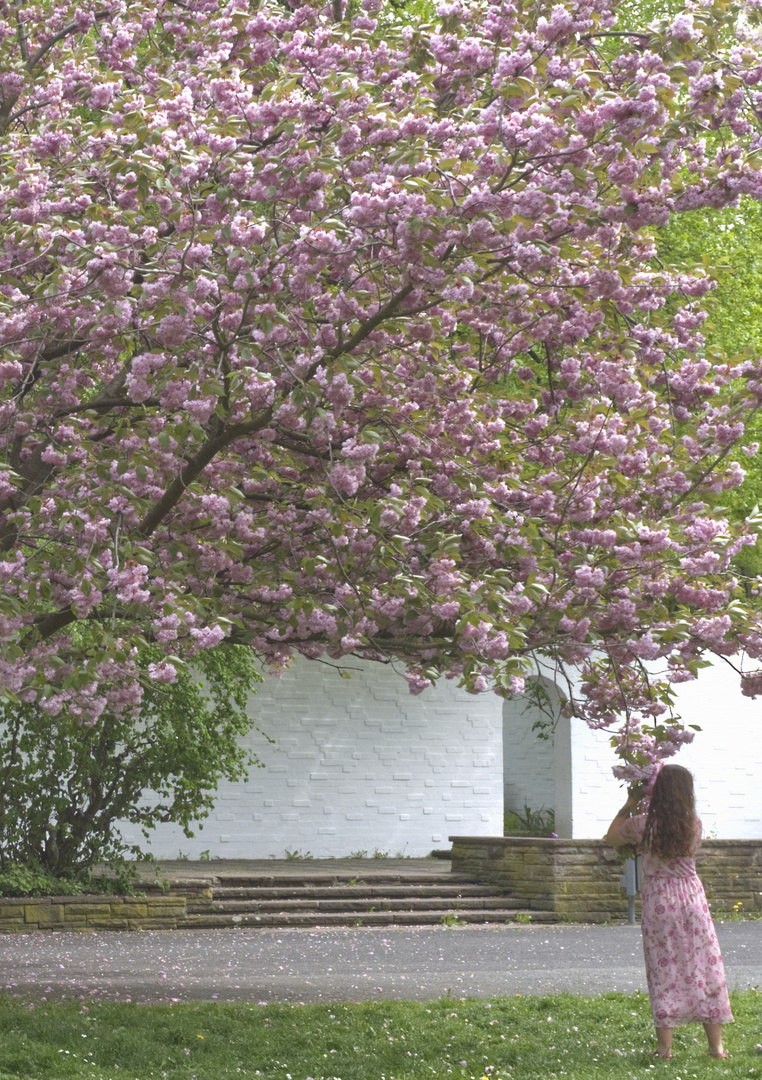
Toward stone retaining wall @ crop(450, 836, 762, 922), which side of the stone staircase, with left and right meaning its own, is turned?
left

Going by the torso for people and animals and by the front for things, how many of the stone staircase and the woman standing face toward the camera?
1

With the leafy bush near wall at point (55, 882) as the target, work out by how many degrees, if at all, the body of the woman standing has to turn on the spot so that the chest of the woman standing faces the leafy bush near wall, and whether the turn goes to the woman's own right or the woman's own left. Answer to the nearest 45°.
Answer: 0° — they already face it

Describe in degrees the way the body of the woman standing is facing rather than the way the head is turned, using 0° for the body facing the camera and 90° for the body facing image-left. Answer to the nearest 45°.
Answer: approximately 135°

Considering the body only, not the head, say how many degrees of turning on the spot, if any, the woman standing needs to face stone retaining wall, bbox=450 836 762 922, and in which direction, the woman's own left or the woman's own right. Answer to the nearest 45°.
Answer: approximately 45° to the woman's own right

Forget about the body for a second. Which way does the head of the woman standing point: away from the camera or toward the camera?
away from the camera

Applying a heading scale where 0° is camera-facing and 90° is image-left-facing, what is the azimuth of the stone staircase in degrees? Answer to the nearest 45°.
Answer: approximately 0°
